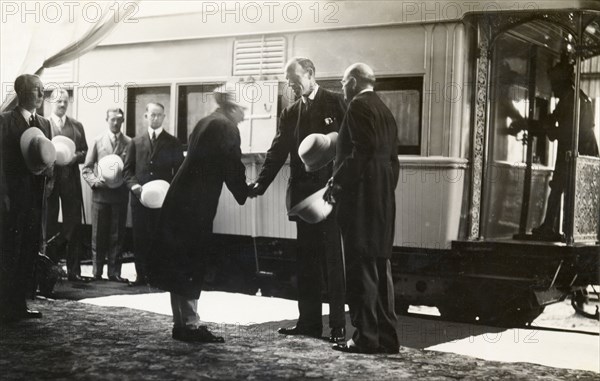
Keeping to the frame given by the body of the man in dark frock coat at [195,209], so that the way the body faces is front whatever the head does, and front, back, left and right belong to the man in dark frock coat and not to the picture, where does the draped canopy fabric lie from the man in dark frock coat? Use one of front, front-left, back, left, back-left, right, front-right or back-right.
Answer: back-left

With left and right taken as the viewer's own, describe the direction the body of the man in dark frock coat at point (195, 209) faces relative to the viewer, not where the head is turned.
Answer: facing to the right of the viewer

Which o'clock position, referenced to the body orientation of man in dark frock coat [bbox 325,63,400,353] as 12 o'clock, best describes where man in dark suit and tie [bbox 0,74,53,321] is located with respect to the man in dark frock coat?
The man in dark suit and tie is roughly at 11 o'clock from the man in dark frock coat.

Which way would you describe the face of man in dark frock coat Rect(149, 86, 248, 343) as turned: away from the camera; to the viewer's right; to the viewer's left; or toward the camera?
to the viewer's right

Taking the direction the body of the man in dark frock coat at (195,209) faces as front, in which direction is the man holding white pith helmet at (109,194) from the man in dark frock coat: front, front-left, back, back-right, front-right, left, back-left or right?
back-left

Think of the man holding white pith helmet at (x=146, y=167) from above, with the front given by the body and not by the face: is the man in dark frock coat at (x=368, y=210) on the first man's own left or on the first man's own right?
on the first man's own left

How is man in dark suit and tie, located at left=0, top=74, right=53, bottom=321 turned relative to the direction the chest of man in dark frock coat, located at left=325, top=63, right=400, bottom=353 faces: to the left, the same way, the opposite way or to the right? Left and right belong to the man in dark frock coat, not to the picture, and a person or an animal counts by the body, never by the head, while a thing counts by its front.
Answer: the opposite way

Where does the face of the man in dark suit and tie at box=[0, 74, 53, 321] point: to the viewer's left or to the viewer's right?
to the viewer's right
